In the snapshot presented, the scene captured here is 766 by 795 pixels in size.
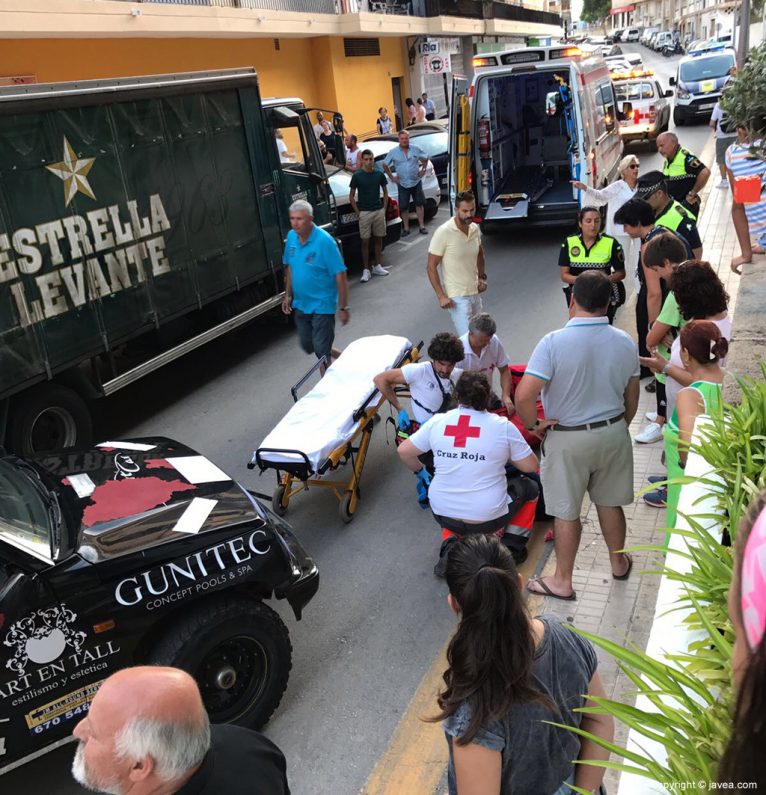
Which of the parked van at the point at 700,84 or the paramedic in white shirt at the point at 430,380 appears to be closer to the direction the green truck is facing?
the parked van

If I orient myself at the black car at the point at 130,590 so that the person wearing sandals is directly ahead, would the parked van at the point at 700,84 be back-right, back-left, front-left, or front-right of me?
front-left

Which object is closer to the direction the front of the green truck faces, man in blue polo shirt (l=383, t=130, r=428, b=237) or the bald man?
the man in blue polo shirt

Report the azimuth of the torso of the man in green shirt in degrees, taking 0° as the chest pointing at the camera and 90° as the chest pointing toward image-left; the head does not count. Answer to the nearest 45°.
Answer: approximately 0°

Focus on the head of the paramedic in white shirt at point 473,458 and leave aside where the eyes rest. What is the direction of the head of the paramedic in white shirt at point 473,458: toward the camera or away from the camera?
away from the camera

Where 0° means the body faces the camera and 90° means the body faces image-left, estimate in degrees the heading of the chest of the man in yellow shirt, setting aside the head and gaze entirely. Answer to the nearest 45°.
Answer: approximately 315°

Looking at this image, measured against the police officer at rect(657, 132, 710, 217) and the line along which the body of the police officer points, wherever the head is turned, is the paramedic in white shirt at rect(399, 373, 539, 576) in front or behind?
in front

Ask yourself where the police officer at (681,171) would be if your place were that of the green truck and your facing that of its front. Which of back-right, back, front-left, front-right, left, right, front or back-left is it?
front-right

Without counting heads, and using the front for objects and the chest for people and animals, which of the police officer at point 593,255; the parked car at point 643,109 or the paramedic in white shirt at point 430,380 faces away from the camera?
the parked car

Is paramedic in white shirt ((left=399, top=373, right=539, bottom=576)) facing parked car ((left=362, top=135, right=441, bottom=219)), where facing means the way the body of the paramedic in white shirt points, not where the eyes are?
yes

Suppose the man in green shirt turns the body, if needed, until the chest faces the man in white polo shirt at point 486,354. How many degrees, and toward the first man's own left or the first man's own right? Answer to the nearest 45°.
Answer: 0° — they already face them

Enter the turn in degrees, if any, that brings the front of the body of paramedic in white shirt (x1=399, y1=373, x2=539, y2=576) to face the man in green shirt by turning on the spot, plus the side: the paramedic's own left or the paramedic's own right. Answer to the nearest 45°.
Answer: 0° — they already face them

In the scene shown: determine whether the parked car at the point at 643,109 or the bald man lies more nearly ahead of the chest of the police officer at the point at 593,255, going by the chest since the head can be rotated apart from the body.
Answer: the bald man

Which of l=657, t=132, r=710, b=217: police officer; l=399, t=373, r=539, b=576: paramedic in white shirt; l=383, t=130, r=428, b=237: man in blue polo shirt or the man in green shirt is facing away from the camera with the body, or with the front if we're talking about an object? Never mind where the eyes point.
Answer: the paramedic in white shirt

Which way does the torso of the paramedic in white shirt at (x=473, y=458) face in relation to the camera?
away from the camera

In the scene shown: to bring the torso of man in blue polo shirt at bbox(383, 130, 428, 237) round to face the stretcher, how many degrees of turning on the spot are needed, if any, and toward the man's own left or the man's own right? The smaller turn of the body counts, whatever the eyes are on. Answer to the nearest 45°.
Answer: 0° — they already face it

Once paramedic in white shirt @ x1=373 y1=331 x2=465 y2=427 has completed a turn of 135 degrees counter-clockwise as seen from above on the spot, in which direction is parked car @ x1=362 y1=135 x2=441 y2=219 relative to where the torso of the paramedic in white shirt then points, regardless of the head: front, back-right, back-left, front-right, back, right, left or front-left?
front

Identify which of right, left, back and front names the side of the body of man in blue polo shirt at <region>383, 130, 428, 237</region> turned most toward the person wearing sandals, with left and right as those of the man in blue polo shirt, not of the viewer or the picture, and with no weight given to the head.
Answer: front
